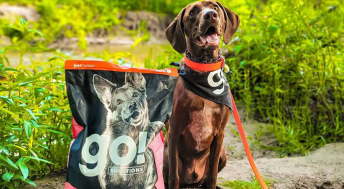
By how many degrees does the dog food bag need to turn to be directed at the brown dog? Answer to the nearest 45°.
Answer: approximately 135° to its left

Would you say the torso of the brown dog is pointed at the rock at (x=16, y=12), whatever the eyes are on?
no

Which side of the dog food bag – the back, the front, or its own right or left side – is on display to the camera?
front

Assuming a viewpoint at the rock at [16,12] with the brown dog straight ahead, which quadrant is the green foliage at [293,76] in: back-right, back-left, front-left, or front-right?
front-left

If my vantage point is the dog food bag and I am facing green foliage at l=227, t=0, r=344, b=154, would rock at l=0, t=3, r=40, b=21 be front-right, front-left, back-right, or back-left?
front-left

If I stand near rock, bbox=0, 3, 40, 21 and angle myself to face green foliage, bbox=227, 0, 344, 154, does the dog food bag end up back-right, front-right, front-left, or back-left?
front-right

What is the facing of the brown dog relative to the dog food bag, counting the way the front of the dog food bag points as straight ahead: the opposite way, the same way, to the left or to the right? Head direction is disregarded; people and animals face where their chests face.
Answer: the same way

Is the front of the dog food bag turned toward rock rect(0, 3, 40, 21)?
no

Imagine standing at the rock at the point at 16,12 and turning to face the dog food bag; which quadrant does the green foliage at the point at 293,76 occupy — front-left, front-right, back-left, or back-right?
front-left

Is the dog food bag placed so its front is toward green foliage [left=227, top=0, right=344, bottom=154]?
no

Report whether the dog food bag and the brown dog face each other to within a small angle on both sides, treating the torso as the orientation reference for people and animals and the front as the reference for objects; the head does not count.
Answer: no

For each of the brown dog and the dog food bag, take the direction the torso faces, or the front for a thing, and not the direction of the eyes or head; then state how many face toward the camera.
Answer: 2

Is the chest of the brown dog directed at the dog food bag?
no
